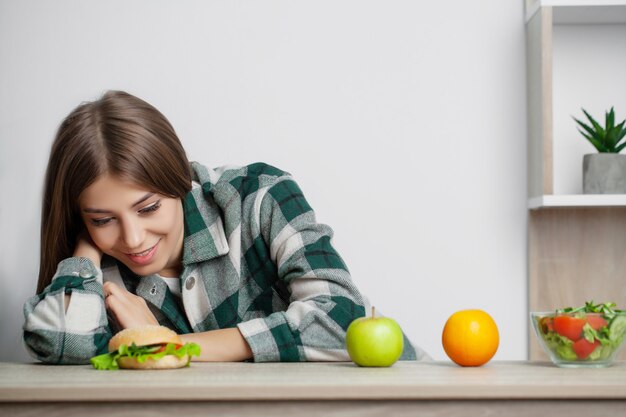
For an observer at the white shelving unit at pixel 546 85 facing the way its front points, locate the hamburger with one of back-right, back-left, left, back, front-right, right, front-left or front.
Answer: front-right

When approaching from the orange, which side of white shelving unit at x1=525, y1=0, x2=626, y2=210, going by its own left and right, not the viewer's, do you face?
front

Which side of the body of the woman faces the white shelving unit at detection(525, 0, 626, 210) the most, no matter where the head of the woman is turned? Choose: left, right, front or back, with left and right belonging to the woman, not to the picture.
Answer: left

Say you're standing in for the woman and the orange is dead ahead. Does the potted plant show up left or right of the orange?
left

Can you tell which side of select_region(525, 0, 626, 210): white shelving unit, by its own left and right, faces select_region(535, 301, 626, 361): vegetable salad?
front

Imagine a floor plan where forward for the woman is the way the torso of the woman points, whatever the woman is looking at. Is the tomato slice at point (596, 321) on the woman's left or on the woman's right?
on the woman's left

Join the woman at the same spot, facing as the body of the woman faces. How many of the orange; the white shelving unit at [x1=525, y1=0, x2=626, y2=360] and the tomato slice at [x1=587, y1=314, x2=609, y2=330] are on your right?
0

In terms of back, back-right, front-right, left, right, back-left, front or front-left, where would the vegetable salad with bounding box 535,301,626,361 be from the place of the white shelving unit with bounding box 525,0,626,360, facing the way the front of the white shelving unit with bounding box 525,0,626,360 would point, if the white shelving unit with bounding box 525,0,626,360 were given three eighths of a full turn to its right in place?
back-left

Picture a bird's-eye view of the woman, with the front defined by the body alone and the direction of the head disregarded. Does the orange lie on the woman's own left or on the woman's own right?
on the woman's own left

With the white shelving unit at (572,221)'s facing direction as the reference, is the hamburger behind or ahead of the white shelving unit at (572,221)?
ahead

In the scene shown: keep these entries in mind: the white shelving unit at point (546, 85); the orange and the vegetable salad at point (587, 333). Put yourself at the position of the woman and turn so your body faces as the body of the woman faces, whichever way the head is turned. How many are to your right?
0

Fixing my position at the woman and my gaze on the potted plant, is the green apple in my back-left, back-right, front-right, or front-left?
front-right

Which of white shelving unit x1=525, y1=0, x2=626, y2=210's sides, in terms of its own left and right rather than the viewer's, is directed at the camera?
front

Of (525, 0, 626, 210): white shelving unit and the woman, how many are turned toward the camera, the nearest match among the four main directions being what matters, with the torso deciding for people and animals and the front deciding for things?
2
